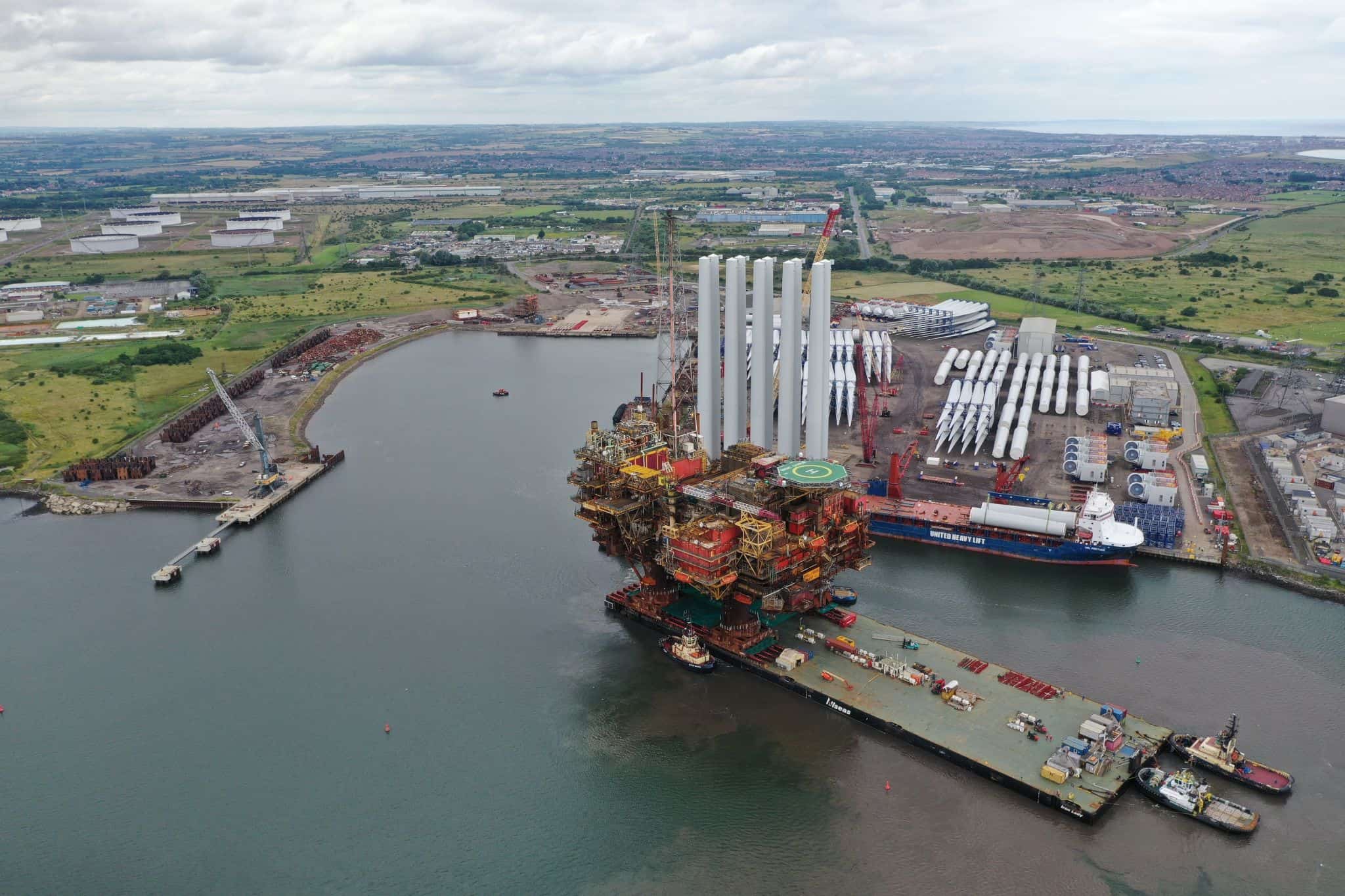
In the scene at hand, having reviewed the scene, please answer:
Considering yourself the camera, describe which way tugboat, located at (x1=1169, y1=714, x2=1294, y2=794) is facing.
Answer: facing away from the viewer and to the left of the viewer

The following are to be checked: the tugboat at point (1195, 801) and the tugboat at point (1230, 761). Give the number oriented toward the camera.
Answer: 0

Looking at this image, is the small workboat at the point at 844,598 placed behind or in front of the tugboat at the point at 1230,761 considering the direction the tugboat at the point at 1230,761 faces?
in front

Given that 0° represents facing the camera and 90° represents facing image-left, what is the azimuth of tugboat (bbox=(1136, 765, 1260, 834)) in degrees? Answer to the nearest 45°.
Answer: approximately 135°

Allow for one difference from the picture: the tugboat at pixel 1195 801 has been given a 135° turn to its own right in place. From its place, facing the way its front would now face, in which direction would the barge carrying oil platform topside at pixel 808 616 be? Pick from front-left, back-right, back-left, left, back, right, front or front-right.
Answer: back

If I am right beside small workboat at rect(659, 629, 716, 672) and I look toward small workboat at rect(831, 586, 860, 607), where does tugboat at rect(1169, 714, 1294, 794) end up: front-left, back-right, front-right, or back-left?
front-right

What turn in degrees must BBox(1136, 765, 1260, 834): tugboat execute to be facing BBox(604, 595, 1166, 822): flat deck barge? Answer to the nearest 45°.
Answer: approximately 45° to its left
